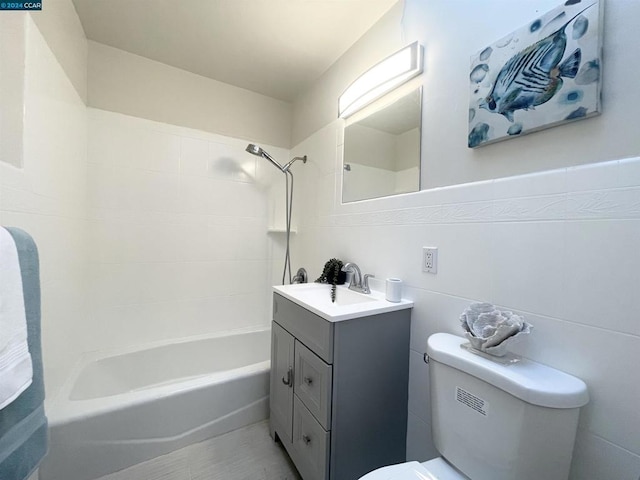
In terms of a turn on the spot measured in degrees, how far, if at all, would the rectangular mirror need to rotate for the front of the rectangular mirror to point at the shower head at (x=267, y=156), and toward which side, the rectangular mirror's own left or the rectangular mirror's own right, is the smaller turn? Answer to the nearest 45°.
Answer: approximately 90° to the rectangular mirror's own right

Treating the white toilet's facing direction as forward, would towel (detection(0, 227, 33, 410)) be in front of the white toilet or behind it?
in front

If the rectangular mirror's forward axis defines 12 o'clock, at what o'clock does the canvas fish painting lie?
The canvas fish painting is roughly at 9 o'clock from the rectangular mirror.

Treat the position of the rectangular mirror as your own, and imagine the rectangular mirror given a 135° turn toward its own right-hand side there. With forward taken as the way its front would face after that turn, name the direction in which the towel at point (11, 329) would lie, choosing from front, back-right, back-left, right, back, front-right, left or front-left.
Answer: back-left

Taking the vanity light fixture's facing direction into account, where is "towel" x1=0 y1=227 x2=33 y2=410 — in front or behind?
in front

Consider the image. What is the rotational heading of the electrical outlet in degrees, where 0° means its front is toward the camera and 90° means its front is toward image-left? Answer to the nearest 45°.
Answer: approximately 45°

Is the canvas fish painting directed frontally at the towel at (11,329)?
yes

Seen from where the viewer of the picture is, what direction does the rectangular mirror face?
facing the viewer and to the left of the viewer

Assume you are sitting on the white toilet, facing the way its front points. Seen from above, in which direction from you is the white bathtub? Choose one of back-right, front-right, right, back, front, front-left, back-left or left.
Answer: front-right

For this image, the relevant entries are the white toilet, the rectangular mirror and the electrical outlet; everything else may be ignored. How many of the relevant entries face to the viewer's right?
0

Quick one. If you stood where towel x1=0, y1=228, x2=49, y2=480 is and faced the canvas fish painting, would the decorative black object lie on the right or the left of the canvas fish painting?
left
